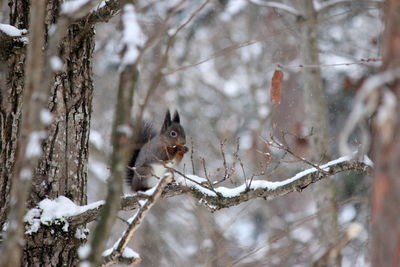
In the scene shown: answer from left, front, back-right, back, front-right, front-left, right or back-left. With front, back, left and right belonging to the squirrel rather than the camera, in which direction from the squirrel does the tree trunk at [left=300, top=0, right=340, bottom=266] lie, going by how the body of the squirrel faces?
front

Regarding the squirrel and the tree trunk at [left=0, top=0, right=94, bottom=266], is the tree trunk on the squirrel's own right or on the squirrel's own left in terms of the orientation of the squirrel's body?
on the squirrel's own right

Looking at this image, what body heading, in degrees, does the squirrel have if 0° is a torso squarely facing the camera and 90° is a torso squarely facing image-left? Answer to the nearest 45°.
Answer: approximately 270°

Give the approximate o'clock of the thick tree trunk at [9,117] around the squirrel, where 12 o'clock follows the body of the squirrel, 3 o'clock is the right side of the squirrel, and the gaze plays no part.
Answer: The thick tree trunk is roughly at 4 o'clock from the squirrel.
